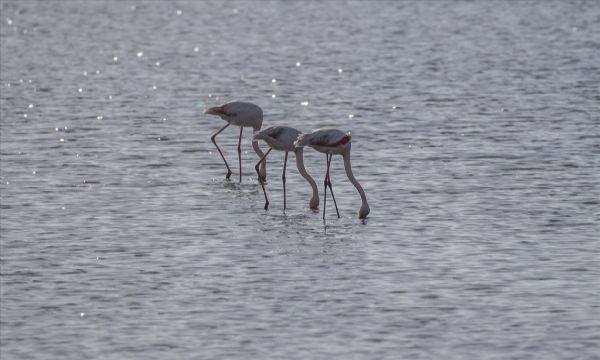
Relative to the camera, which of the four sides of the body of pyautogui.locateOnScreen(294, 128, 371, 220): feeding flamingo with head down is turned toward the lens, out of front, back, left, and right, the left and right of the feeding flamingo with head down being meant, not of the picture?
right

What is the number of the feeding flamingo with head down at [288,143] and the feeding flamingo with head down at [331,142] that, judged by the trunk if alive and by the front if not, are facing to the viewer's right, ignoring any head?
2

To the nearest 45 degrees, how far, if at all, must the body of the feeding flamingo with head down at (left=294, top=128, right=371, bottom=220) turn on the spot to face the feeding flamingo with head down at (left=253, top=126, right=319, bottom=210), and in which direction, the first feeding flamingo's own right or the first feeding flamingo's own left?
approximately 135° to the first feeding flamingo's own left

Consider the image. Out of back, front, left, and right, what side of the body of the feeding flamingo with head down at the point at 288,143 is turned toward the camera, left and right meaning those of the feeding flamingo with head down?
right

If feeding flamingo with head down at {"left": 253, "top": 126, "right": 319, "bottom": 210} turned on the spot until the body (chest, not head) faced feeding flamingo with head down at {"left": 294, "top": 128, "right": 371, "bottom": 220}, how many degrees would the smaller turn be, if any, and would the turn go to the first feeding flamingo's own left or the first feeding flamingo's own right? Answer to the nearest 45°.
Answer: approximately 45° to the first feeding flamingo's own right
